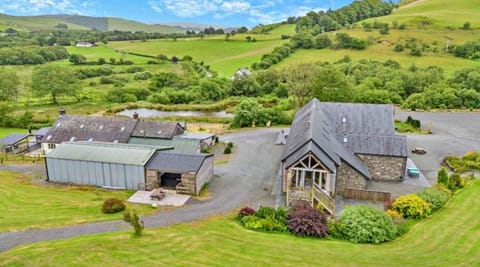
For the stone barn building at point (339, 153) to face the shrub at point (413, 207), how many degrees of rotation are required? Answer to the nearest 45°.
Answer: approximately 45° to its left

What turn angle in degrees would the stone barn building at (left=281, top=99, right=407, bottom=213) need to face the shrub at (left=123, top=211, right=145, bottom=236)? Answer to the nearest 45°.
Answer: approximately 45° to its right

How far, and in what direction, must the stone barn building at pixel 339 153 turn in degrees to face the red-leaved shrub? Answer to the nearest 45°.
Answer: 0° — it already faces it

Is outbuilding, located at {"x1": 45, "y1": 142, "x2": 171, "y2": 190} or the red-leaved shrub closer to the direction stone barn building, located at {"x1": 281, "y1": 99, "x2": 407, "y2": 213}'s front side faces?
the red-leaved shrub

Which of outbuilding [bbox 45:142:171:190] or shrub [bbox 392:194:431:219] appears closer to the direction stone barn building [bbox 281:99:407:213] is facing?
the shrub

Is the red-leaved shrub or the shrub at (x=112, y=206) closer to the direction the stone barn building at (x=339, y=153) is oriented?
the red-leaved shrub

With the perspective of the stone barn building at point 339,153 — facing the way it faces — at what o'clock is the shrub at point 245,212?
The shrub is roughly at 1 o'clock from the stone barn building.

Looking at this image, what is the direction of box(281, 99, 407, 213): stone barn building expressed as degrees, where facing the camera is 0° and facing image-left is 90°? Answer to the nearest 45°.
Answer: approximately 0°
